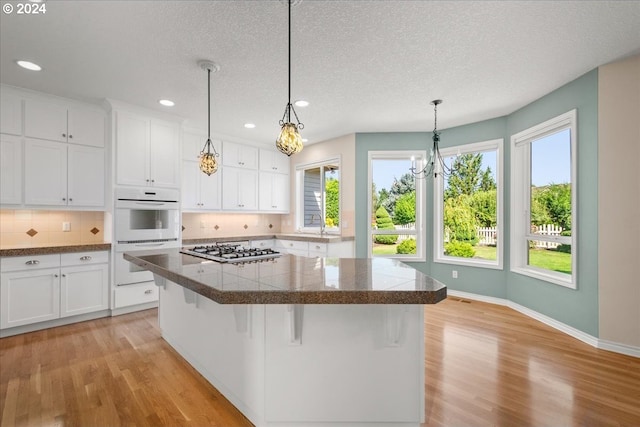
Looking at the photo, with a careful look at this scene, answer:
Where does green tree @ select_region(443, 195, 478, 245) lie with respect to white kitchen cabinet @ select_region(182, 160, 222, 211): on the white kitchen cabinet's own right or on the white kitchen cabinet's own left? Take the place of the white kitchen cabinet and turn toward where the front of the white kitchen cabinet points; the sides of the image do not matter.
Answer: on the white kitchen cabinet's own left

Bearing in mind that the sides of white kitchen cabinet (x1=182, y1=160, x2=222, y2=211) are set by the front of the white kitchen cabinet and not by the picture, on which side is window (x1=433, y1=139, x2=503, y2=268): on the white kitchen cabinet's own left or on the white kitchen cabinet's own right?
on the white kitchen cabinet's own left

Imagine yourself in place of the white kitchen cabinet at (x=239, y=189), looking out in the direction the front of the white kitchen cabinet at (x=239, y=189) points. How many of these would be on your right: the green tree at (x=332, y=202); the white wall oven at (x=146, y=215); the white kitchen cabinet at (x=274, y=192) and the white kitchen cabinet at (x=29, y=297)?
2

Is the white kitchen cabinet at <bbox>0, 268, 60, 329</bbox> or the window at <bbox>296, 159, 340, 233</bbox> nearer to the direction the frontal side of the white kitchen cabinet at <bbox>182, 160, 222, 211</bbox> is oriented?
the white kitchen cabinet

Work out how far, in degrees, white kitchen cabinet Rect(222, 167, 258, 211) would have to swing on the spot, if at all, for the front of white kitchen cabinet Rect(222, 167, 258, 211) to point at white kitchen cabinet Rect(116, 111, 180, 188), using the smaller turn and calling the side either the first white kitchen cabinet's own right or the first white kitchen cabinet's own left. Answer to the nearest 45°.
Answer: approximately 90° to the first white kitchen cabinet's own right

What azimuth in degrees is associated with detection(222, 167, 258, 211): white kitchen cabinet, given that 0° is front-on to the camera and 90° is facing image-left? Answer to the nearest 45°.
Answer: approximately 315°

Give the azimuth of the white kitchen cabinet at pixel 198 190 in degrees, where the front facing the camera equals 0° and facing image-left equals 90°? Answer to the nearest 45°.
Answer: approximately 0°

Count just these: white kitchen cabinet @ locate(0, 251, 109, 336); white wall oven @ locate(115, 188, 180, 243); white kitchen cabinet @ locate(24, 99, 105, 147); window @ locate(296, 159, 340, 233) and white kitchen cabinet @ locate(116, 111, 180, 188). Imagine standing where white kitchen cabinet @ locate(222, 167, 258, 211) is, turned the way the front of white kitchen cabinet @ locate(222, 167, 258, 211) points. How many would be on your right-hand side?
4

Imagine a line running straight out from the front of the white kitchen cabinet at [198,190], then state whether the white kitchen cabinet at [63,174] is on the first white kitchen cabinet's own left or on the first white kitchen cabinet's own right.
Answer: on the first white kitchen cabinet's own right

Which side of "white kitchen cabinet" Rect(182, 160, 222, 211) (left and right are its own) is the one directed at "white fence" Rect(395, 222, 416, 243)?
left
